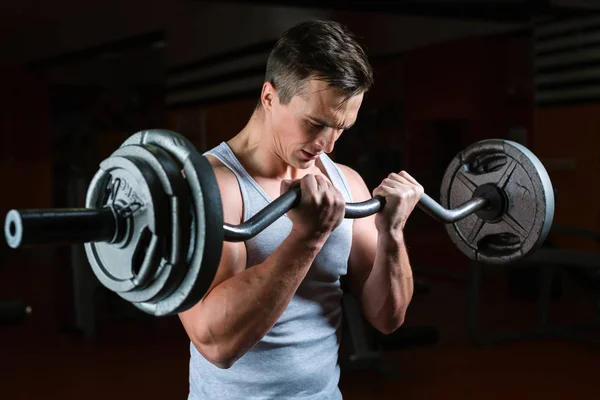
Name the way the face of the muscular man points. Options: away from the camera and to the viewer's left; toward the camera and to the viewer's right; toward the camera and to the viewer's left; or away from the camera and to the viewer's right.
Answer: toward the camera and to the viewer's right

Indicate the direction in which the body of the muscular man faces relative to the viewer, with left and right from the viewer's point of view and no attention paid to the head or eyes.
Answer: facing the viewer and to the right of the viewer
